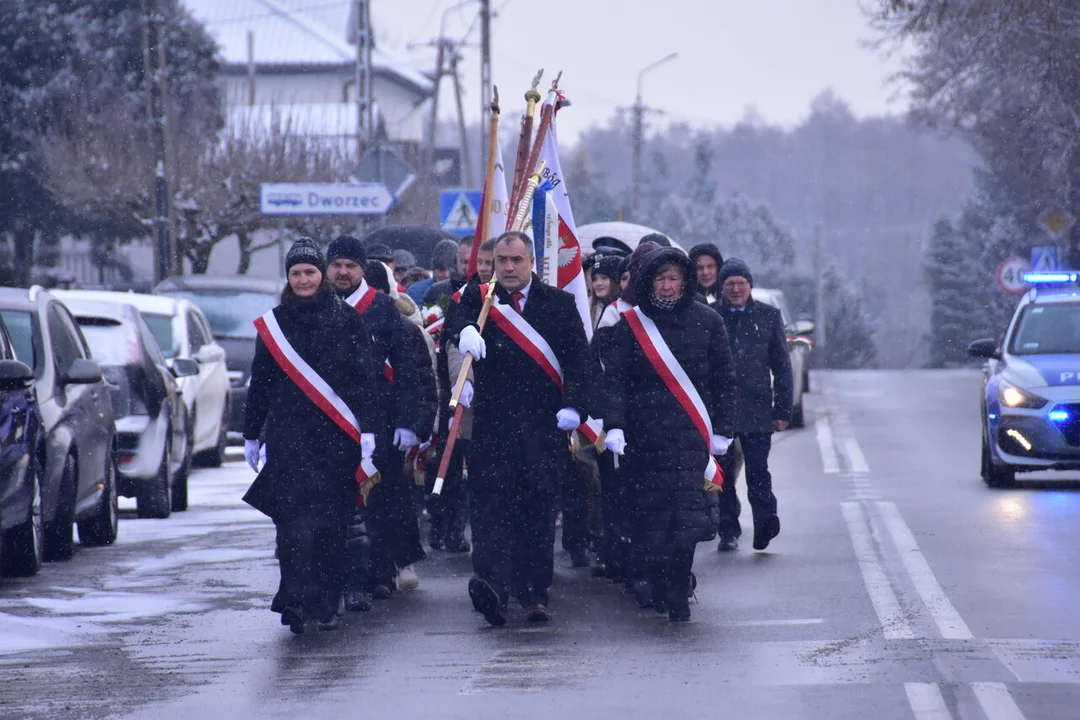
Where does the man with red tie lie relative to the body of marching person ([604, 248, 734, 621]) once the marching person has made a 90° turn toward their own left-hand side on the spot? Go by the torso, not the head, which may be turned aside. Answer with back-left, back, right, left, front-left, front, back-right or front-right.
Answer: back

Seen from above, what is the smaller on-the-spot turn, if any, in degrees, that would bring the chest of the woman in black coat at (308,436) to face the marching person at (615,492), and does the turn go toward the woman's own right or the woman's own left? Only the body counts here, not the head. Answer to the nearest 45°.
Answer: approximately 135° to the woman's own left

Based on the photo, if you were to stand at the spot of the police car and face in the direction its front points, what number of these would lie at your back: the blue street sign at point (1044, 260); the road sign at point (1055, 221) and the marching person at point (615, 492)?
2

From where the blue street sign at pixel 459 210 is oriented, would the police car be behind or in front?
in front
